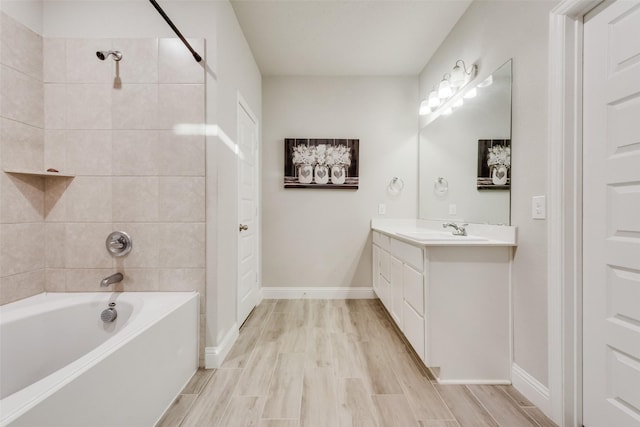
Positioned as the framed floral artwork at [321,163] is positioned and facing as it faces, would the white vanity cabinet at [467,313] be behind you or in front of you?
in front

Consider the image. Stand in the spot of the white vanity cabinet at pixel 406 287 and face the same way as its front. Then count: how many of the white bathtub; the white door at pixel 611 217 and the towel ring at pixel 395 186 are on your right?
1

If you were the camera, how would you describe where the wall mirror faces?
facing to the left of the viewer

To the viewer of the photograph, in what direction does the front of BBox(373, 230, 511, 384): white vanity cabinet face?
facing to the left of the viewer

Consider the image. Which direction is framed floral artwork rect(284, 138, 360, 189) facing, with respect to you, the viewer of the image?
facing the viewer

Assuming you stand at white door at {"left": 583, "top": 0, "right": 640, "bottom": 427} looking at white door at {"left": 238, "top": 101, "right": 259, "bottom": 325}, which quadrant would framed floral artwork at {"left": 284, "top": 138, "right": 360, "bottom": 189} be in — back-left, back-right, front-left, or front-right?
front-right

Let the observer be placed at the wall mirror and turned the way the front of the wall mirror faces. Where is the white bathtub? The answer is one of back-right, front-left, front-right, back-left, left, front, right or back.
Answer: front-left

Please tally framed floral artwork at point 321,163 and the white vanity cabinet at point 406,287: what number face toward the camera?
1

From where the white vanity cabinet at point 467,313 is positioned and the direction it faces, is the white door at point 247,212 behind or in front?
in front

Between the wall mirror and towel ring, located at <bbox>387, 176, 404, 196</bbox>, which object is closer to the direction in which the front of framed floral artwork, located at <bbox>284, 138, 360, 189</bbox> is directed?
the wall mirror

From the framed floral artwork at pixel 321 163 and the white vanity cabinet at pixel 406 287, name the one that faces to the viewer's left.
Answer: the white vanity cabinet

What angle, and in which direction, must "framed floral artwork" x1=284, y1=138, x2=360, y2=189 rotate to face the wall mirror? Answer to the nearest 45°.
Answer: approximately 45° to its left

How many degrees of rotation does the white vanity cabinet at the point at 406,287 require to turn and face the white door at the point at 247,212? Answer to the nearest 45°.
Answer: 0° — it already faces it

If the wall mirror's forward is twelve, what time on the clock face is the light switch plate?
The light switch plate is roughly at 8 o'clock from the wall mirror.

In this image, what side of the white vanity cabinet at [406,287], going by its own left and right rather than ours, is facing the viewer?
left
